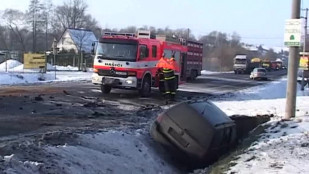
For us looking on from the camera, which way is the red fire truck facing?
facing the viewer and to the left of the viewer

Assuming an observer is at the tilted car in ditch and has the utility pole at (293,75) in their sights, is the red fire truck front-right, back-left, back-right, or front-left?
front-left

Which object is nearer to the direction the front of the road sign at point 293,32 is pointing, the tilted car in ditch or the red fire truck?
the tilted car in ditch

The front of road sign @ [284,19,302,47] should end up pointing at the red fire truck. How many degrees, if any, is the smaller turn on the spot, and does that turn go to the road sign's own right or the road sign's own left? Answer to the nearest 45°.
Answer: approximately 135° to the road sign's own right

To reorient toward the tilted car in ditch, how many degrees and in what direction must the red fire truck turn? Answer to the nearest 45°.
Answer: approximately 45° to its left

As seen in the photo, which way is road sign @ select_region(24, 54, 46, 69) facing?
toward the camera

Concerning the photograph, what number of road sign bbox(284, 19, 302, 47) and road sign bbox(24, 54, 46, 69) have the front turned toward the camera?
2

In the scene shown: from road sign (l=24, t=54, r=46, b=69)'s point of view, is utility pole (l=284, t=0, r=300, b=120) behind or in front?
in front

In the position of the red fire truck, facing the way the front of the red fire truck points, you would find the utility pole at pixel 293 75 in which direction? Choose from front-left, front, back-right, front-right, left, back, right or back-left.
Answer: left

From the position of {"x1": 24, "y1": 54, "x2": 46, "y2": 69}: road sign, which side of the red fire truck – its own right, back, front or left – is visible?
right

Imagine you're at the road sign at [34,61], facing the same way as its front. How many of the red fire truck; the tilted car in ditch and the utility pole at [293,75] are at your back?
0

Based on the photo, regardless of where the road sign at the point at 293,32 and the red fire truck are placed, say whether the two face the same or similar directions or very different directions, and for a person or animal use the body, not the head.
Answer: same or similar directions

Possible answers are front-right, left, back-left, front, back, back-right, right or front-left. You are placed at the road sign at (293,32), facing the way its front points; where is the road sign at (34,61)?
back-right

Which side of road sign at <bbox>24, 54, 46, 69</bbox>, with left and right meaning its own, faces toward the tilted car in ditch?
front

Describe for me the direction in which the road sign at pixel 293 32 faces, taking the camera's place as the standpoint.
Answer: facing the viewer
